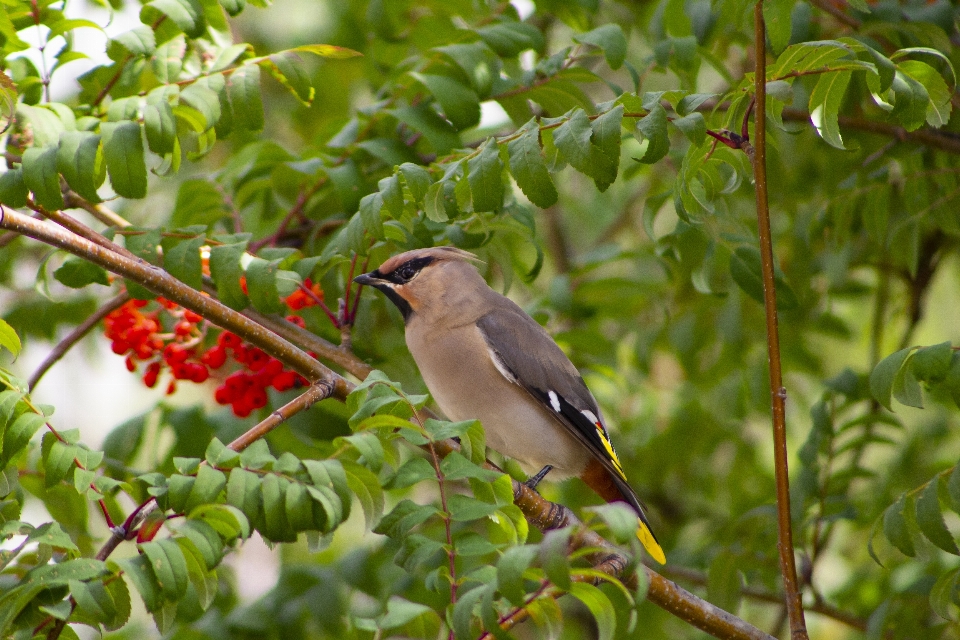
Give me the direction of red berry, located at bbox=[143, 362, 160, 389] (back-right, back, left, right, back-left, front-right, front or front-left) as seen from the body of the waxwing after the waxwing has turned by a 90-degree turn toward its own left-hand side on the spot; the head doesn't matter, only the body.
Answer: right

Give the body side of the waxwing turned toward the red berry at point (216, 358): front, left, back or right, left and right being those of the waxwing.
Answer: front

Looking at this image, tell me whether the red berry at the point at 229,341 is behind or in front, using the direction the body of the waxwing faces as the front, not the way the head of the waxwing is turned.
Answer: in front

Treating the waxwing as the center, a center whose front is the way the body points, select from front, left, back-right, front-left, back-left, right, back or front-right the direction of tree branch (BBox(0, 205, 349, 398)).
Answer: front-left

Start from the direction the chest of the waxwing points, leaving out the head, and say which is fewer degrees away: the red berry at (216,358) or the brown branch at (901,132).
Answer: the red berry

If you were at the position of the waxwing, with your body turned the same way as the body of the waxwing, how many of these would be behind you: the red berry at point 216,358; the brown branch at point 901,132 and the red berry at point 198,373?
1

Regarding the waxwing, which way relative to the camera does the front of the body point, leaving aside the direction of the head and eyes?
to the viewer's left

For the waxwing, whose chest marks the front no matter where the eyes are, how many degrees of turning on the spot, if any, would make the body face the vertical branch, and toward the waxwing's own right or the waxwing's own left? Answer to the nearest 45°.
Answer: approximately 135° to the waxwing's own left

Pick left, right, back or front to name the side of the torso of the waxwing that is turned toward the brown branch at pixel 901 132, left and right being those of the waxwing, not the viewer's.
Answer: back

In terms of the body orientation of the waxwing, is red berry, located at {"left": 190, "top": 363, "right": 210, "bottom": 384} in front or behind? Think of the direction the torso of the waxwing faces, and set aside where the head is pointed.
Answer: in front

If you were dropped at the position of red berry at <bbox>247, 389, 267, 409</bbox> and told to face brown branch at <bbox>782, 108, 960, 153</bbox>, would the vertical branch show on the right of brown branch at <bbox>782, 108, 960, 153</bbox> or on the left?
right
